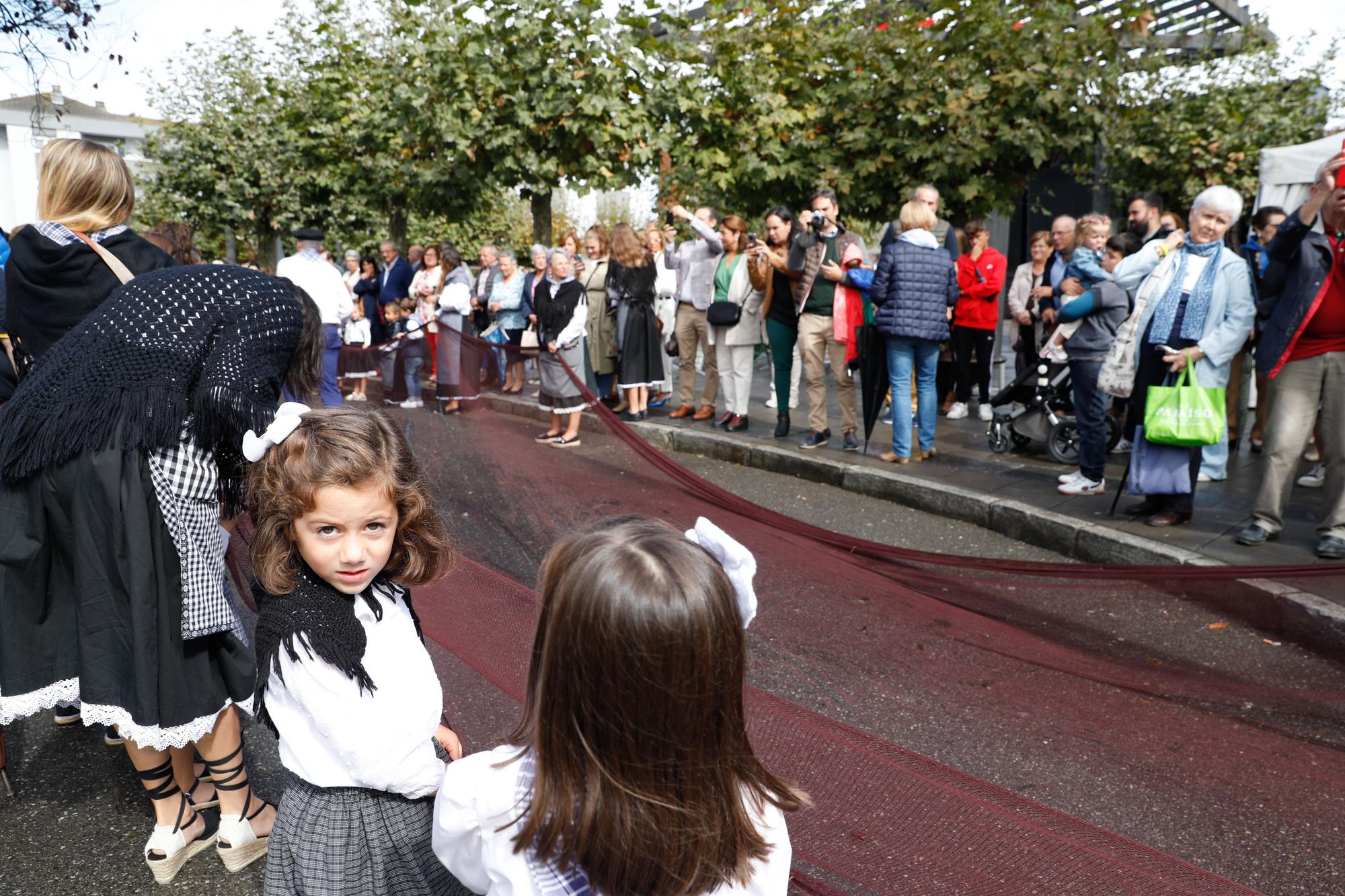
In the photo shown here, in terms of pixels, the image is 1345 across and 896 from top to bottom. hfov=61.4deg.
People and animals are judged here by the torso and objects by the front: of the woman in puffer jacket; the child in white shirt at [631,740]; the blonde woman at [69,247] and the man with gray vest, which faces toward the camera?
the man with gray vest

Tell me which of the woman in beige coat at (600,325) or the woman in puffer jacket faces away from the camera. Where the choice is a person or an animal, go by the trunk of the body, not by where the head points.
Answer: the woman in puffer jacket

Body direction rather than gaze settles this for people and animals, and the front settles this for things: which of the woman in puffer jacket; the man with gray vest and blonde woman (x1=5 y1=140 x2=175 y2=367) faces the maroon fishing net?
the man with gray vest

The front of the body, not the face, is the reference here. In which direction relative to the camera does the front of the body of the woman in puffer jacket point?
away from the camera

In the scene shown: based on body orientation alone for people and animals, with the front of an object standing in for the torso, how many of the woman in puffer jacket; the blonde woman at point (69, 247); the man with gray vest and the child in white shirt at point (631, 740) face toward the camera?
1

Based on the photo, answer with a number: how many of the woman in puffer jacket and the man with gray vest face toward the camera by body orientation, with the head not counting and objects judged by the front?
1

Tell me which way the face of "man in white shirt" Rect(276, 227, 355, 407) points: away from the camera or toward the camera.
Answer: away from the camera

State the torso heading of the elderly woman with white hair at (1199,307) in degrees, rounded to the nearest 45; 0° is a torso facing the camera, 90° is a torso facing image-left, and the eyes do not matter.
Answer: approximately 45°

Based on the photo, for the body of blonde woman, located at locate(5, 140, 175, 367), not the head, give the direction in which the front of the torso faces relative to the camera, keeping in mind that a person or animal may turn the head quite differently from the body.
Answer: away from the camera

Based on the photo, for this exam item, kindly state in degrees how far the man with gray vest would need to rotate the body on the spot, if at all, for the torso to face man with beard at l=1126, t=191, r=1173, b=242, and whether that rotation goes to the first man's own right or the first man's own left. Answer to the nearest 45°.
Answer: approximately 90° to the first man's own left

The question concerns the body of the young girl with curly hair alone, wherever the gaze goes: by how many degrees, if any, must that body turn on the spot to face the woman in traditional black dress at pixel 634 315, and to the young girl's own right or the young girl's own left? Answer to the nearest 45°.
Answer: approximately 135° to the young girl's own left

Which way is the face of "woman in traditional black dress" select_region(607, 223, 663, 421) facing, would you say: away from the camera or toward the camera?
away from the camera

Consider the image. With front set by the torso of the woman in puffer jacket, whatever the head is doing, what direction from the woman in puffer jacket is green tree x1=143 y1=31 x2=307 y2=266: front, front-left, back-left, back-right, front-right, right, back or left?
front-left

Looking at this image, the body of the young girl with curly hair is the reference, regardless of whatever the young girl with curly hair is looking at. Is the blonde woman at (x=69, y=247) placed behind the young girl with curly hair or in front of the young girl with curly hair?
behind

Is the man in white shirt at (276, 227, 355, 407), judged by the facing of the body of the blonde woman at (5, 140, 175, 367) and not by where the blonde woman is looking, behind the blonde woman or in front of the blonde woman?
in front

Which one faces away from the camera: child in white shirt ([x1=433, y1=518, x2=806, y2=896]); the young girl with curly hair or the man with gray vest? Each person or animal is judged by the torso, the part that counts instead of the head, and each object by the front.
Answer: the child in white shirt

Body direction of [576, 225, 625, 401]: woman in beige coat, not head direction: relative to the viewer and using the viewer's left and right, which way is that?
facing the viewer and to the left of the viewer
